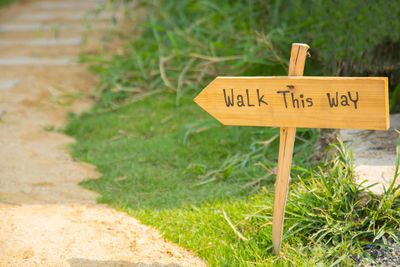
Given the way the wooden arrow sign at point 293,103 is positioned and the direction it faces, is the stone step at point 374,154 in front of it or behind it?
behind
